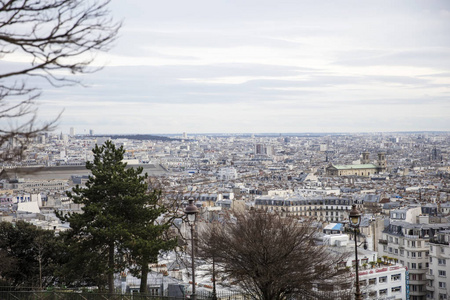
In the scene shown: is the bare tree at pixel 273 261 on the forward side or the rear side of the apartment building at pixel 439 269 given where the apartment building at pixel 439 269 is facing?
on the forward side

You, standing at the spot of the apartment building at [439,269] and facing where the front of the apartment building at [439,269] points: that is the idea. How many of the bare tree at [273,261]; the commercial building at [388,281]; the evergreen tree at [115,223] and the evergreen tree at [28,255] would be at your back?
0

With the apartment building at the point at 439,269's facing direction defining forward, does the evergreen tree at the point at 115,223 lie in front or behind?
in front

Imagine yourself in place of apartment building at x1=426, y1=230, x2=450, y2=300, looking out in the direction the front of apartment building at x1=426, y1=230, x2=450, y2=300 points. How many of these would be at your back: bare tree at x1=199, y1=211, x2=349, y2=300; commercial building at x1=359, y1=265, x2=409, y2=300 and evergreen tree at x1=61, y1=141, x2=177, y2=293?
0

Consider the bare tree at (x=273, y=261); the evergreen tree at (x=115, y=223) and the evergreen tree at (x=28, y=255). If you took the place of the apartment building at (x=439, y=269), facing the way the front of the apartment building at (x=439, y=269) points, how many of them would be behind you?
0

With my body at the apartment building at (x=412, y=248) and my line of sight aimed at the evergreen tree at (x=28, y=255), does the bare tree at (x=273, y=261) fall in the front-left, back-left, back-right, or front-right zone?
front-left

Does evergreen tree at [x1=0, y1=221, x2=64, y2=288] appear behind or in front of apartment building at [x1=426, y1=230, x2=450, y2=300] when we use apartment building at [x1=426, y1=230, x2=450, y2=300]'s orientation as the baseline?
in front

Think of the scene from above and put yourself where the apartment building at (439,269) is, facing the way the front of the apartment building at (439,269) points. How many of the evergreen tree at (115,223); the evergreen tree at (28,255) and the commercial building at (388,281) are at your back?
0

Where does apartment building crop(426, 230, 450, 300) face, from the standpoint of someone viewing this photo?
facing the viewer and to the left of the viewer
